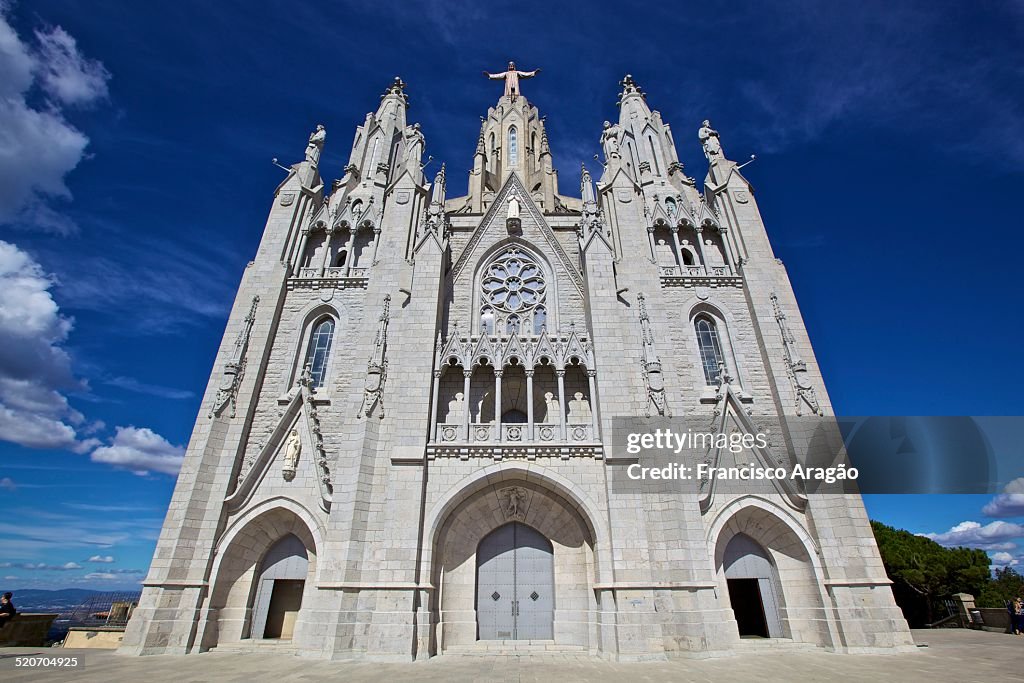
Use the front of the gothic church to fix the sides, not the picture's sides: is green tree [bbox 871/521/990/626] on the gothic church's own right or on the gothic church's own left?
on the gothic church's own left

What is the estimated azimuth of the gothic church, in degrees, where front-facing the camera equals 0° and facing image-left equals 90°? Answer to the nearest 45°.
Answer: approximately 0°
